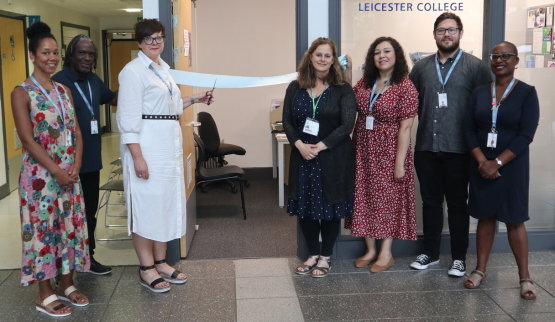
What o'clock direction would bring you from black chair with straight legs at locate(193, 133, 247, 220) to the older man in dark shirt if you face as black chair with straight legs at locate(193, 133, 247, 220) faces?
The older man in dark shirt is roughly at 4 o'clock from the black chair with straight legs.

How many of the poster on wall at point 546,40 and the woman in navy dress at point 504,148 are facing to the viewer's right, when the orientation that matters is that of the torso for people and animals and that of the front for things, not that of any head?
0

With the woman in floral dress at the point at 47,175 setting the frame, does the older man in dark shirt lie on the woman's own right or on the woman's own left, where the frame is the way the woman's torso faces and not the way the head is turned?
on the woman's own left

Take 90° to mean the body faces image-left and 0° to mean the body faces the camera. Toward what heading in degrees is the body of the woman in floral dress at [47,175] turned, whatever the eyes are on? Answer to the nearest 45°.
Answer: approximately 315°

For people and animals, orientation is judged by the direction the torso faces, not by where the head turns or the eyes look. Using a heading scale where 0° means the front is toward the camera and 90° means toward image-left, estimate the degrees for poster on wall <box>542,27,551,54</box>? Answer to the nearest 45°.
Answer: approximately 0°

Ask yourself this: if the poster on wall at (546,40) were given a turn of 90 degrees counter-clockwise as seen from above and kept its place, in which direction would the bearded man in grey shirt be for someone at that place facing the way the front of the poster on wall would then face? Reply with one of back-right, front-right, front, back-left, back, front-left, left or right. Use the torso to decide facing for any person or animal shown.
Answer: back-right

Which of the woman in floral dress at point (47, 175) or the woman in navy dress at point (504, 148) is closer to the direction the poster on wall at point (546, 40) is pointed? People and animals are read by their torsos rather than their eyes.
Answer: the woman in navy dress

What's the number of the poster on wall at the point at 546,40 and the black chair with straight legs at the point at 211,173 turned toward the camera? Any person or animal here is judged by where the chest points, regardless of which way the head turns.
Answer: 1

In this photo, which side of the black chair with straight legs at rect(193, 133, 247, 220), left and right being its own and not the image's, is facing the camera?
right

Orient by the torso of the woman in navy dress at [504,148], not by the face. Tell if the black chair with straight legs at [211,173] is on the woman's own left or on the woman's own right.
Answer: on the woman's own right

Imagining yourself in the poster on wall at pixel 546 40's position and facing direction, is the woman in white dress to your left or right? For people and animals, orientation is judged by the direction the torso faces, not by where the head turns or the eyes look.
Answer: on your right
